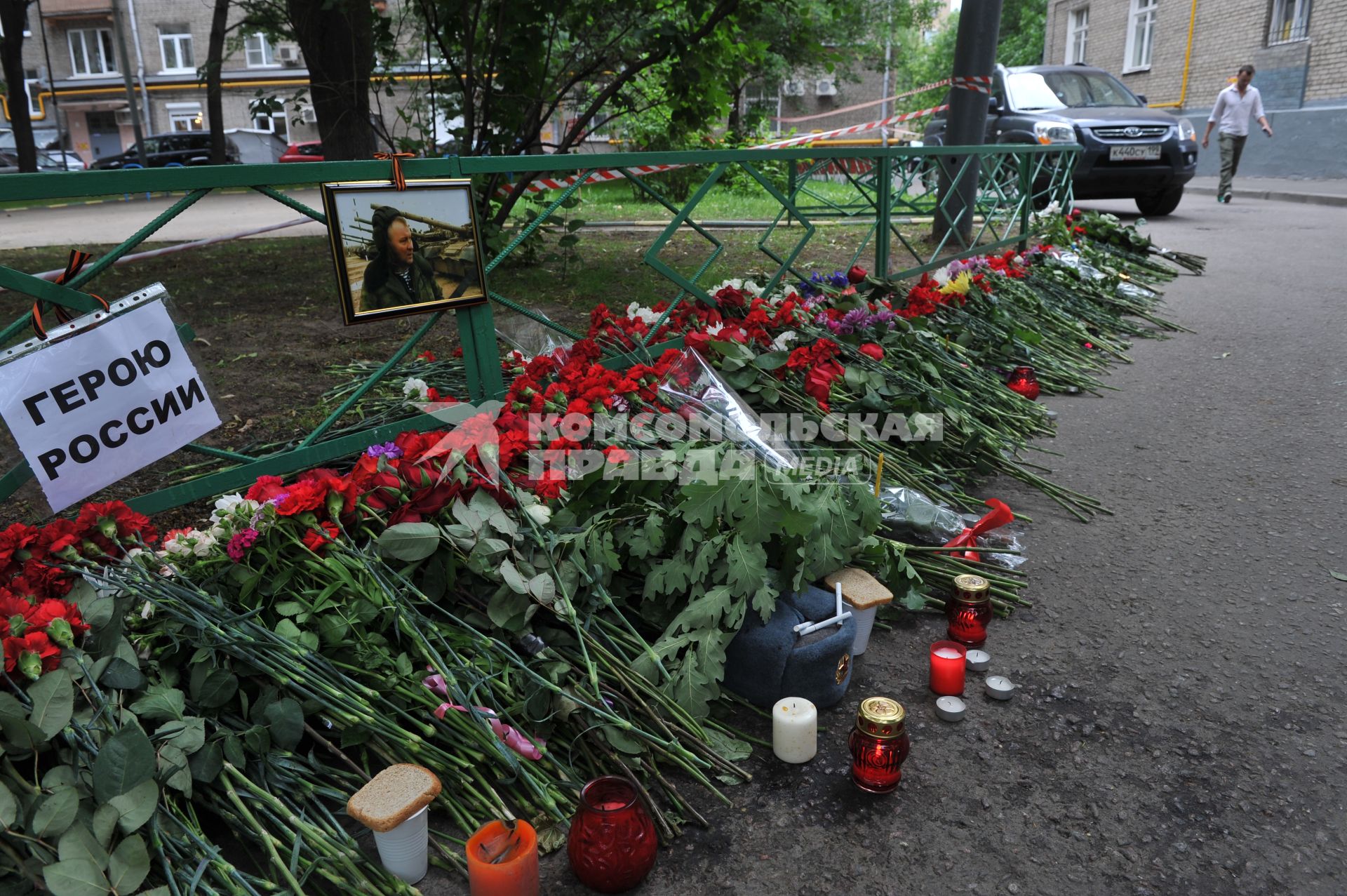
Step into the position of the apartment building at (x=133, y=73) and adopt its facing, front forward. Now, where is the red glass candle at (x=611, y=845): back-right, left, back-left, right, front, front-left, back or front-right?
front

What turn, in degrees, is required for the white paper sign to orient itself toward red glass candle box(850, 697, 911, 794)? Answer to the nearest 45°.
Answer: approximately 45° to its left

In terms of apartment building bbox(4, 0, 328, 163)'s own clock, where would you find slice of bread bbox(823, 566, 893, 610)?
The slice of bread is roughly at 12 o'clock from the apartment building.

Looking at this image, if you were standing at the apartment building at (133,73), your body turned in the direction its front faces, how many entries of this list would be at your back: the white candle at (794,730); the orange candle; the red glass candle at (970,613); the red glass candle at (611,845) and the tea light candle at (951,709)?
0

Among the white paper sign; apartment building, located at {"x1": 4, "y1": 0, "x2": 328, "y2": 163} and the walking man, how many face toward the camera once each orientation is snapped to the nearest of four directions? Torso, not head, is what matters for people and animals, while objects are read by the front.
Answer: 3

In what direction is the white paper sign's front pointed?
toward the camera

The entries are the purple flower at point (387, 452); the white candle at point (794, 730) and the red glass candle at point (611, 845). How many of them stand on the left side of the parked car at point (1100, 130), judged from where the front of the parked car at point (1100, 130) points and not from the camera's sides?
0

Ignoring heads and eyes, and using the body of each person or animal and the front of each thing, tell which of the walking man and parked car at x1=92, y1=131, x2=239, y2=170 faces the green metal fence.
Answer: the walking man

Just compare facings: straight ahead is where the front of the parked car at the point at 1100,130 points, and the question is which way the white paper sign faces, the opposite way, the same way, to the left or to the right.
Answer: the same way

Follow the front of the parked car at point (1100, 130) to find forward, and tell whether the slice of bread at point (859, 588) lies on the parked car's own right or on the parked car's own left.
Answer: on the parked car's own right

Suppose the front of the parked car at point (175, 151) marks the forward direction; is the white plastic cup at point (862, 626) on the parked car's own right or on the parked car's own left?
on the parked car's own left

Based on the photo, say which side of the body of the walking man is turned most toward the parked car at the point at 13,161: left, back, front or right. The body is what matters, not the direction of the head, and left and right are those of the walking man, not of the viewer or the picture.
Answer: right

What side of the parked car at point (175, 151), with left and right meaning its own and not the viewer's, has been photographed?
left

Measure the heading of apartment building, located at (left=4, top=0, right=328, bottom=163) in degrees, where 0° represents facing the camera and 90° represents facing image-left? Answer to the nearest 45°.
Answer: approximately 0°

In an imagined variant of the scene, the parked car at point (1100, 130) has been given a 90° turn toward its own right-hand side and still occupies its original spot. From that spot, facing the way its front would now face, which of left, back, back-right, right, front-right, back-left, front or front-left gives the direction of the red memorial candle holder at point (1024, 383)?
front-left

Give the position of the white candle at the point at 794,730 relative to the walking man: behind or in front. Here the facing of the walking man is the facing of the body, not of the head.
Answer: in front

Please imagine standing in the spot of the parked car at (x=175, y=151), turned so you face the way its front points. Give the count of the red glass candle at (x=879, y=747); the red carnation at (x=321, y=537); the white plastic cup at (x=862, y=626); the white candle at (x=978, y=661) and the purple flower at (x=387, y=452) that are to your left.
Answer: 5

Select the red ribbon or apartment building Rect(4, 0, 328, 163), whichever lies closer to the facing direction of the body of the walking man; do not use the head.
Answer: the red ribbon

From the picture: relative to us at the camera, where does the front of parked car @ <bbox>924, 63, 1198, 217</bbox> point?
facing the viewer and to the right of the viewer

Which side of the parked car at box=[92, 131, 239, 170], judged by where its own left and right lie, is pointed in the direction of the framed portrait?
left
